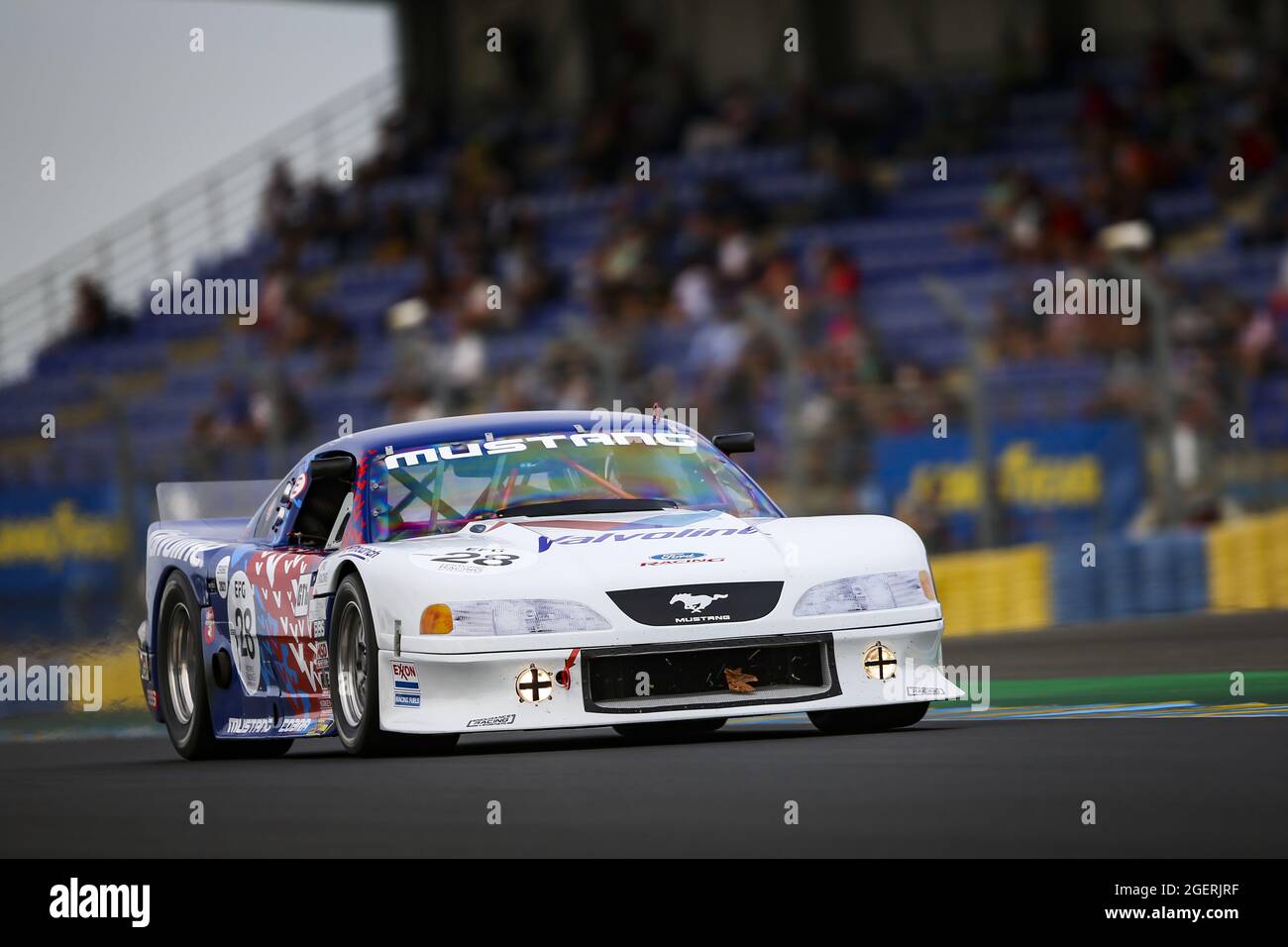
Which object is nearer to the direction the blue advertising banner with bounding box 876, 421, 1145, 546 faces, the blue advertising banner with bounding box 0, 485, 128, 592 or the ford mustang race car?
the ford mustang race car

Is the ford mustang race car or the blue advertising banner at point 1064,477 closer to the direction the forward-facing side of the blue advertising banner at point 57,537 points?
the ford mustang race car

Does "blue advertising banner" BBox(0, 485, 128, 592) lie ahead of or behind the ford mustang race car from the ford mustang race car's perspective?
behind

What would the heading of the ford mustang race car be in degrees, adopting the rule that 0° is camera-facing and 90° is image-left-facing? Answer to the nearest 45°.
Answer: approximately 315°

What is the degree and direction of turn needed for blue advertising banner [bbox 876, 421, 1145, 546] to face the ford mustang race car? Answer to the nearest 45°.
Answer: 0° — it already faces it

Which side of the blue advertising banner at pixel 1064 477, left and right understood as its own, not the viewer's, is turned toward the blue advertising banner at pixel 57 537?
right

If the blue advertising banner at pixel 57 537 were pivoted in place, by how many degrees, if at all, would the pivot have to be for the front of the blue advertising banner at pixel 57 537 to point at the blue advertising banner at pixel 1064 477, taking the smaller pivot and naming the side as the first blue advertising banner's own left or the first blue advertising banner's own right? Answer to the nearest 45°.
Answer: approximately 45° to the first blue advertising banner's own left

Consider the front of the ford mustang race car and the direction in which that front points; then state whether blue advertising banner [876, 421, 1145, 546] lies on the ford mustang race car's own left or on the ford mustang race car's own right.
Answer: on the ford mustang race car's own left

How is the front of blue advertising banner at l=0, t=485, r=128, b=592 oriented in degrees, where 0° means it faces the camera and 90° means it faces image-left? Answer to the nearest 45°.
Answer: approximately 0°

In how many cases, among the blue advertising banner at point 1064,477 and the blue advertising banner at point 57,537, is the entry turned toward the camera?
2

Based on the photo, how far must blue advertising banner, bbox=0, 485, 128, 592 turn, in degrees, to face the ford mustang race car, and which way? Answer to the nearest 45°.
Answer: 0° — it already faces it
